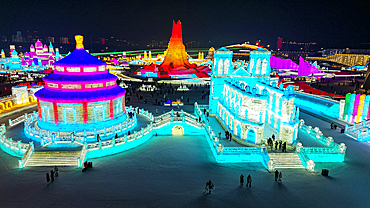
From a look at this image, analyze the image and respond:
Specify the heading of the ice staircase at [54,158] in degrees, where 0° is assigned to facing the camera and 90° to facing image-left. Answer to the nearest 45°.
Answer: approximately 0°

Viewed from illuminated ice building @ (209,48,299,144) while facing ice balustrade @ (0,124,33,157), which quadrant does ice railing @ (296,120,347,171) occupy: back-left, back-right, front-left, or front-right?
back-left

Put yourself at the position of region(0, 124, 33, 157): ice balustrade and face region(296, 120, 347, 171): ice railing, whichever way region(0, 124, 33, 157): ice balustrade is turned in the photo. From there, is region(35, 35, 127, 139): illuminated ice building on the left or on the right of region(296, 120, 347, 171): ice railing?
left

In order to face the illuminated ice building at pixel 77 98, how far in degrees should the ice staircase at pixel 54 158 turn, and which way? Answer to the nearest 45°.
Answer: approximately 135° to its left

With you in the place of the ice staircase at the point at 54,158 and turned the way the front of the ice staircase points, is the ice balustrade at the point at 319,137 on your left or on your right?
on your left

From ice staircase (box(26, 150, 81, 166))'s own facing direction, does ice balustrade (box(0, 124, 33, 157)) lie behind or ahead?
behind

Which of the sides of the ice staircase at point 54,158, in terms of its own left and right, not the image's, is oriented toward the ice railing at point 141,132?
left
